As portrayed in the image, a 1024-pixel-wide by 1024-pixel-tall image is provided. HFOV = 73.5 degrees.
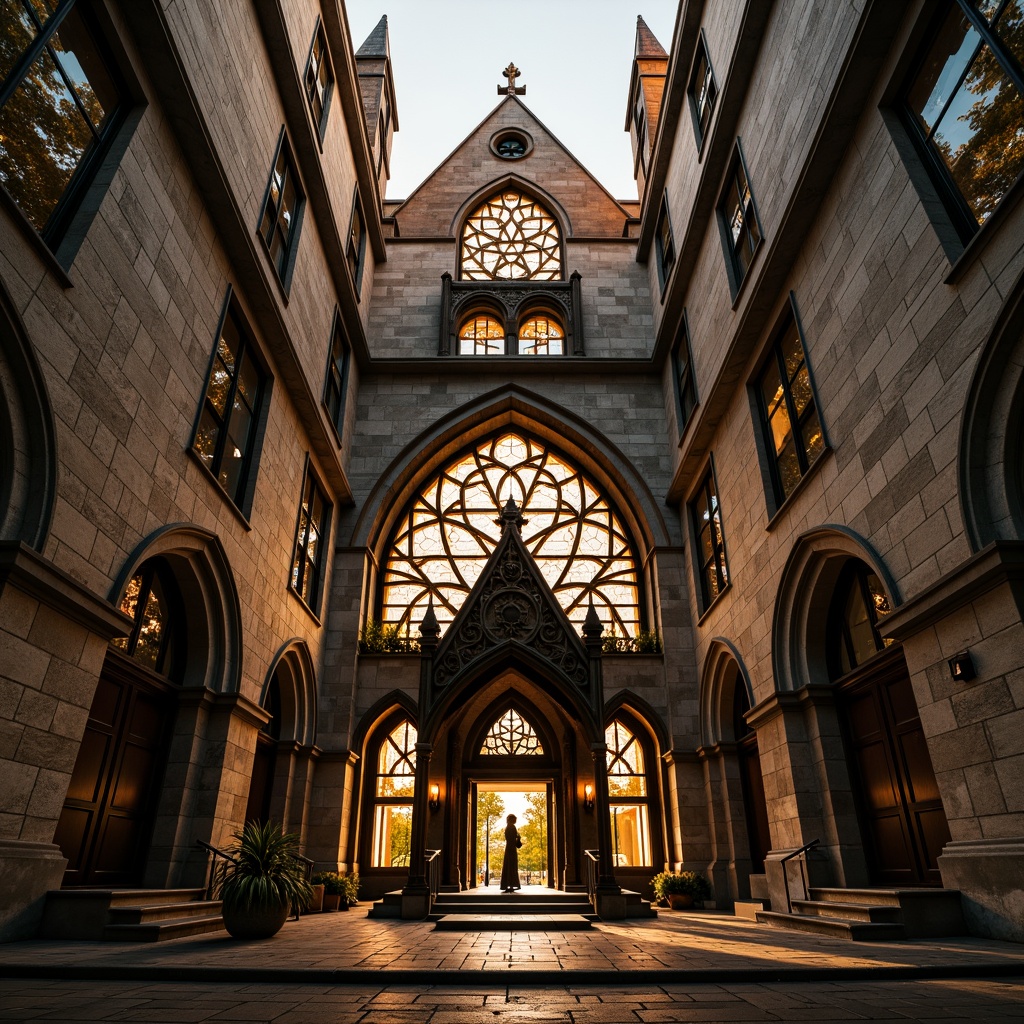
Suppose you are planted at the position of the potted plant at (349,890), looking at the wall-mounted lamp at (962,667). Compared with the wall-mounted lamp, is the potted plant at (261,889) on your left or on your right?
right

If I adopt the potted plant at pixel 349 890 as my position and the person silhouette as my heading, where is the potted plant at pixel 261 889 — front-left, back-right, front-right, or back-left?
back-right

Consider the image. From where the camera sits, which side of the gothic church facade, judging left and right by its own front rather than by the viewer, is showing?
front
